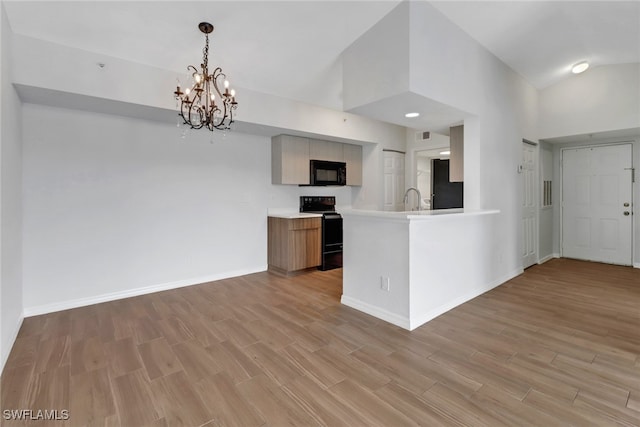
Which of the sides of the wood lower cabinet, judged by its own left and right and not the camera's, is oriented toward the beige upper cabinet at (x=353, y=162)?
left

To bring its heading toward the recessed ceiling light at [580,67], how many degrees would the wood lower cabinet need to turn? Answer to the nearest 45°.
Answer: approximately 45° to its left

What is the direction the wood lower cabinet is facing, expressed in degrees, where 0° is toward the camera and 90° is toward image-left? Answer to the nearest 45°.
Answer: approximately 315°

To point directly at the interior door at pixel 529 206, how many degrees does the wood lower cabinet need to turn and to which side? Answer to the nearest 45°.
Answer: approximately 45° to its left

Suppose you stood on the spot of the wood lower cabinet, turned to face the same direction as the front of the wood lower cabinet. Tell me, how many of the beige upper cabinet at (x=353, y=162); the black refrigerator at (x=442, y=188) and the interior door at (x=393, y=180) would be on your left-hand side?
3

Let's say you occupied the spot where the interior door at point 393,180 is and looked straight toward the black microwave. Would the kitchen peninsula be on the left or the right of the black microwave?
left

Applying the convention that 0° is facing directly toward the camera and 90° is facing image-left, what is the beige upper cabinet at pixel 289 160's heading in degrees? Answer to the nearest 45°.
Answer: approximately 315°

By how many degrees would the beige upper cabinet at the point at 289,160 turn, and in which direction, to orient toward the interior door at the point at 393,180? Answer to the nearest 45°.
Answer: approximately 90° to its left

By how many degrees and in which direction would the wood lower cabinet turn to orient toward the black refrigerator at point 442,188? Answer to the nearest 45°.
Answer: approximately 90° to its left
